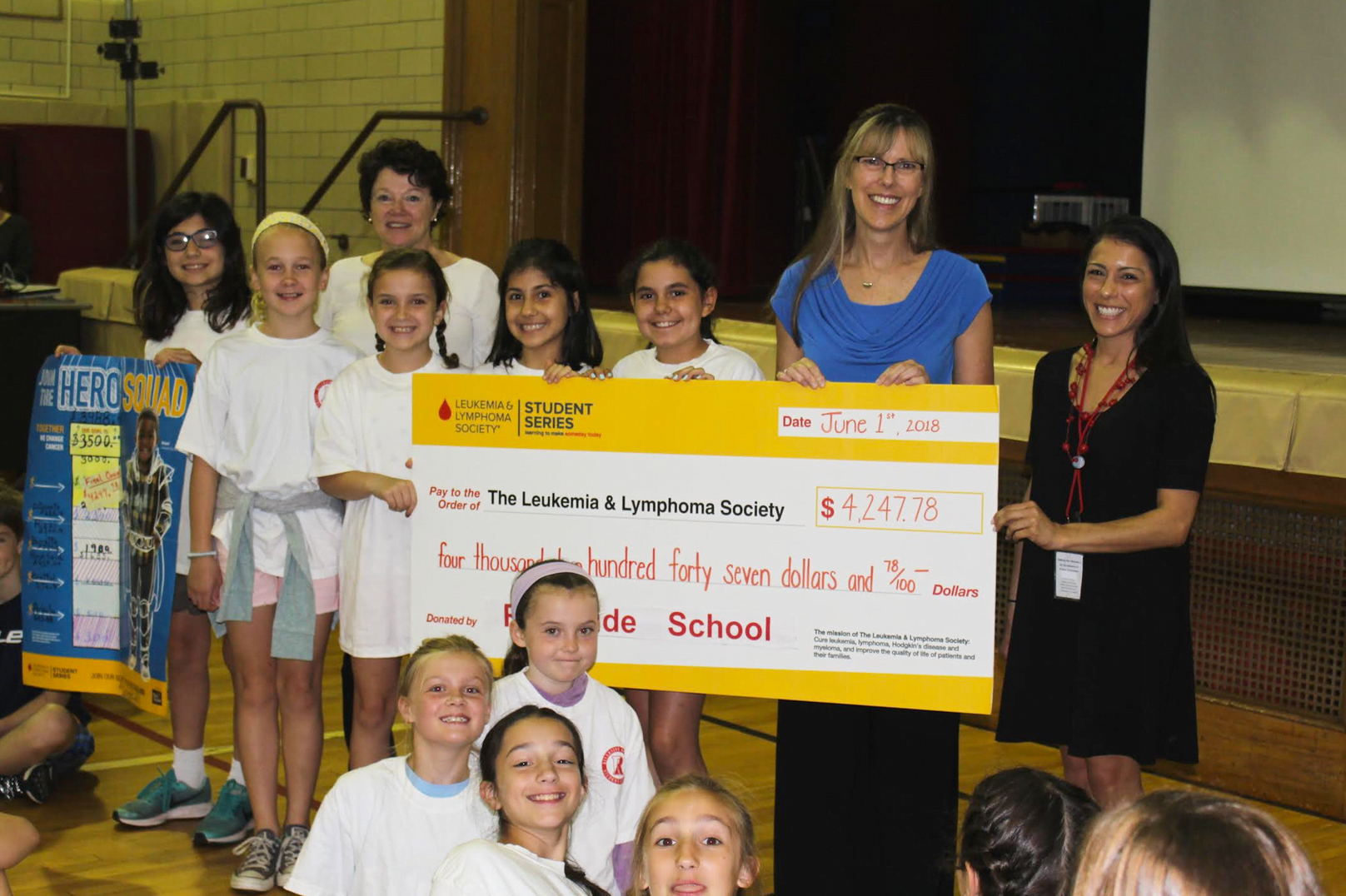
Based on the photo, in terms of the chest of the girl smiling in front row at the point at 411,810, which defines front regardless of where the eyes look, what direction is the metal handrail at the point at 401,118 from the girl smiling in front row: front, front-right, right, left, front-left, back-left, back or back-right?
back-left

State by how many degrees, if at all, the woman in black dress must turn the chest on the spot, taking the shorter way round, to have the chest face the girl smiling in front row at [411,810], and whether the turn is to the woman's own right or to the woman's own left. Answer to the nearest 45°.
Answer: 0° — they already face them

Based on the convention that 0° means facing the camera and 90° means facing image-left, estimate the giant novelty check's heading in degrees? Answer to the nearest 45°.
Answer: approximately 0°

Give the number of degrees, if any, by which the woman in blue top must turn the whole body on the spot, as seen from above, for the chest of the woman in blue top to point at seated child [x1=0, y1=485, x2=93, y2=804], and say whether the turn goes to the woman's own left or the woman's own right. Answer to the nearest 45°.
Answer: approximately 90° to the woman's own right

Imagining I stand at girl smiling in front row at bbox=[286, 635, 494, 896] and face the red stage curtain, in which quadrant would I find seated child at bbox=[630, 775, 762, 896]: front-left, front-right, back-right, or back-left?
back-right

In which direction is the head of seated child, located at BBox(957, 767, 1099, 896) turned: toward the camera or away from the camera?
away from the camera

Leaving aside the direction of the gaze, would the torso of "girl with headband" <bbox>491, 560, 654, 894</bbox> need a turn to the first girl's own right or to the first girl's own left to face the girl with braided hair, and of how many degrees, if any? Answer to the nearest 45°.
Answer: approximately 135° to the first girl's own right

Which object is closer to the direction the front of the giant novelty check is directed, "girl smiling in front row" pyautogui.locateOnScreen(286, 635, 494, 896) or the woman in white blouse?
the girl smiling in front row
